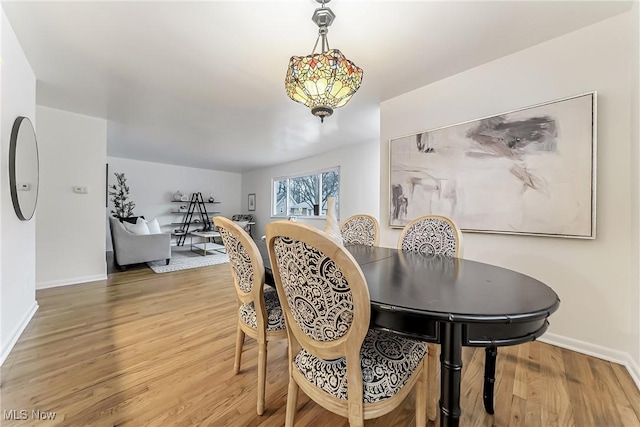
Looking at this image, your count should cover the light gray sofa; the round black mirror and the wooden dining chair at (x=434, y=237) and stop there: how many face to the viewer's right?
2

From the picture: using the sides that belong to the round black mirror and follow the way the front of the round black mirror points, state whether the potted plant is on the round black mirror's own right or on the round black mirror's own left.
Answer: on the round black mirror's own left

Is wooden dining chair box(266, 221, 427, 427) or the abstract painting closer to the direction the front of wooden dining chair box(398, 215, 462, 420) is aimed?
the wooden dining chair

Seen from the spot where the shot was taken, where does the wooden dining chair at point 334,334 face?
facing away from the viewer and to the right of the viewer

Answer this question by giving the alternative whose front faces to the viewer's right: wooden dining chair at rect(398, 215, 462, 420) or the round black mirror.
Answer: the round black mirror

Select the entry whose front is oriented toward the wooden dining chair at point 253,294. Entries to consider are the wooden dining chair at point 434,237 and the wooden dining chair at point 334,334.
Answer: the wooden dining chair at point 434,237

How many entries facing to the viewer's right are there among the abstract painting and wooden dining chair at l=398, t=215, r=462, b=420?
0

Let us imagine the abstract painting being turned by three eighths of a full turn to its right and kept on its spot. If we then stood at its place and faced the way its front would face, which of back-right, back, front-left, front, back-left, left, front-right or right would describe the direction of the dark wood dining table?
back

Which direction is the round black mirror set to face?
to the viewer's right

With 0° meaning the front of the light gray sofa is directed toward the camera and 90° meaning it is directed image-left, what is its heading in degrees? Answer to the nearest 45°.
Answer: approximately 270°

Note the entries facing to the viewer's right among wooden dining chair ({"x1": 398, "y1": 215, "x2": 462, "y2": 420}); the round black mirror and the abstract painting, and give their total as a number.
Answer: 1
